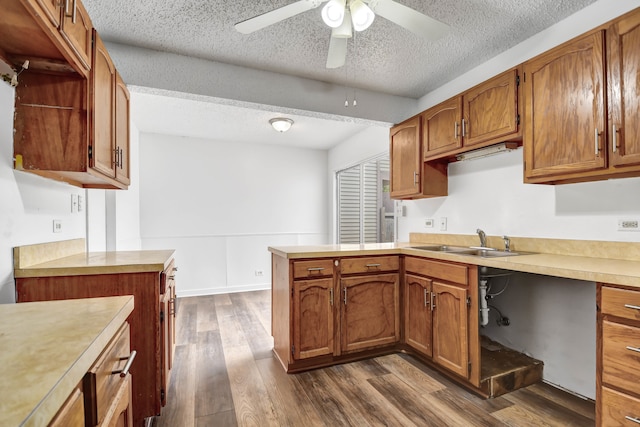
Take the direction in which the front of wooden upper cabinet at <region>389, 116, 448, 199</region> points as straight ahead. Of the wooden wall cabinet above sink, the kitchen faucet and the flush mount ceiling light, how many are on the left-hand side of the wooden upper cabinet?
2

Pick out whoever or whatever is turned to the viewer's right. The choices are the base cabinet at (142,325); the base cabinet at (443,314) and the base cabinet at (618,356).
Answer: the base cabinet at (142,325)

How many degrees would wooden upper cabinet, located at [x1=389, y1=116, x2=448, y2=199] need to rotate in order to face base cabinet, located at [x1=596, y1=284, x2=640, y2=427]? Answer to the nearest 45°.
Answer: approximately 90° to its left

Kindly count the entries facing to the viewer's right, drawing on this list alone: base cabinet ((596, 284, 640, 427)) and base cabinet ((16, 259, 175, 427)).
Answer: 1

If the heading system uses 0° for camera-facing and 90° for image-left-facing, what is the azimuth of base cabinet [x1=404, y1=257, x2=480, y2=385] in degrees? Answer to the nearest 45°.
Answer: approximately 45°

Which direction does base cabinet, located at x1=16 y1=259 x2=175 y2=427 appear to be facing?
to the viewer's right

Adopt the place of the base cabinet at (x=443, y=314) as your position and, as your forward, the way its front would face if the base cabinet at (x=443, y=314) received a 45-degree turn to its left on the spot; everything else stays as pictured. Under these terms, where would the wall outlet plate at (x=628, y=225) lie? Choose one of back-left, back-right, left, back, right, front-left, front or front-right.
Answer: left
